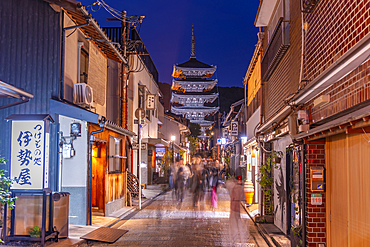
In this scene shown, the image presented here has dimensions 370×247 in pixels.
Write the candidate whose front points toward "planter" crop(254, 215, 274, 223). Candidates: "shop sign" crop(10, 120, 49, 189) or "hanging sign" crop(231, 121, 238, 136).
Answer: the hanging sign

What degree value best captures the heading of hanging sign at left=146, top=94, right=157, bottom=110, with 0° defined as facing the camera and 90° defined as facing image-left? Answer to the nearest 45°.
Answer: approximately 0°

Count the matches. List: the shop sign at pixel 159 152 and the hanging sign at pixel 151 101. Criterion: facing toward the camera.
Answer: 2

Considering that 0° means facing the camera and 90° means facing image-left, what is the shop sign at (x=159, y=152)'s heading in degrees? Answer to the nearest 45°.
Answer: approximately 0°

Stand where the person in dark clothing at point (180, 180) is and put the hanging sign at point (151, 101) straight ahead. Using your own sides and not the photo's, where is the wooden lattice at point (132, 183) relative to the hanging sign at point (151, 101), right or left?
left

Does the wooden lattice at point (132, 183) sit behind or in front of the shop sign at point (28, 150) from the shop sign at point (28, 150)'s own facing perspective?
behind
